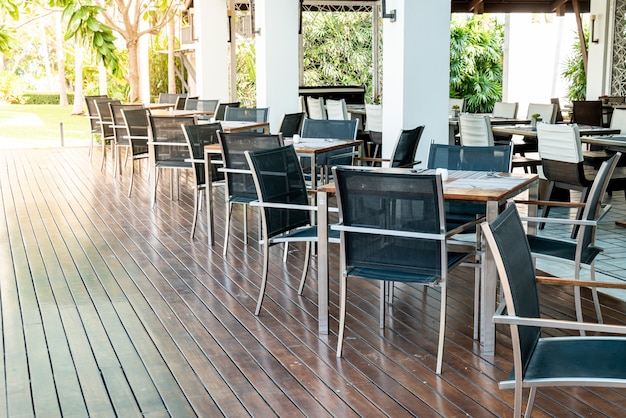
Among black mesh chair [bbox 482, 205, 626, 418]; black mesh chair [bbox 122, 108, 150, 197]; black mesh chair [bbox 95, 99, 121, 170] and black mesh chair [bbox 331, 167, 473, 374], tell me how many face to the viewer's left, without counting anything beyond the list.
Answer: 0

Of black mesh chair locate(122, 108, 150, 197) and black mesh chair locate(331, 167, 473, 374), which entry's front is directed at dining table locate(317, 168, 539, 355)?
black mesh chair locate(331, 167, 473, 374)

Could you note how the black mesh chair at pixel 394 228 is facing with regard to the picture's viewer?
facing away from the viewer and to the right of the viewer

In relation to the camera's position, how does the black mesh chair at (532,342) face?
facing to the right of the viewer

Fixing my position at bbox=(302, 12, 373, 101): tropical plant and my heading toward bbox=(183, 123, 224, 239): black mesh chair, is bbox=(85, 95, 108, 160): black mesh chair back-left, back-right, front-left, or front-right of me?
front-right

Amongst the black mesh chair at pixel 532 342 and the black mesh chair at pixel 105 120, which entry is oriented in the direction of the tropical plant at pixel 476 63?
the black mesh chair at pixel 105 120

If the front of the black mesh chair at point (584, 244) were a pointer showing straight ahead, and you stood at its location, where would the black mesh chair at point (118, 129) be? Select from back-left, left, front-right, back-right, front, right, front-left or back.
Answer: front-right

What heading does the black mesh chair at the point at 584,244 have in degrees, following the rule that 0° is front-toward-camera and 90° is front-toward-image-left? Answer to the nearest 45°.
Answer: approximately 90°

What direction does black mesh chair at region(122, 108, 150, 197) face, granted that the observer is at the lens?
facing away from the viewer and to the right of the viewer

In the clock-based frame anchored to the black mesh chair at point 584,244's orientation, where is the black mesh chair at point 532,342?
the black mesh chair at point 532,342 is roughly at 9 o'clock from the black mesh chair at point 584,244.

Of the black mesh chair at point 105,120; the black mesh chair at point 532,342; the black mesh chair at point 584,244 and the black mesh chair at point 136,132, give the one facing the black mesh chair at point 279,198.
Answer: the black mesh chair at point 584,244
